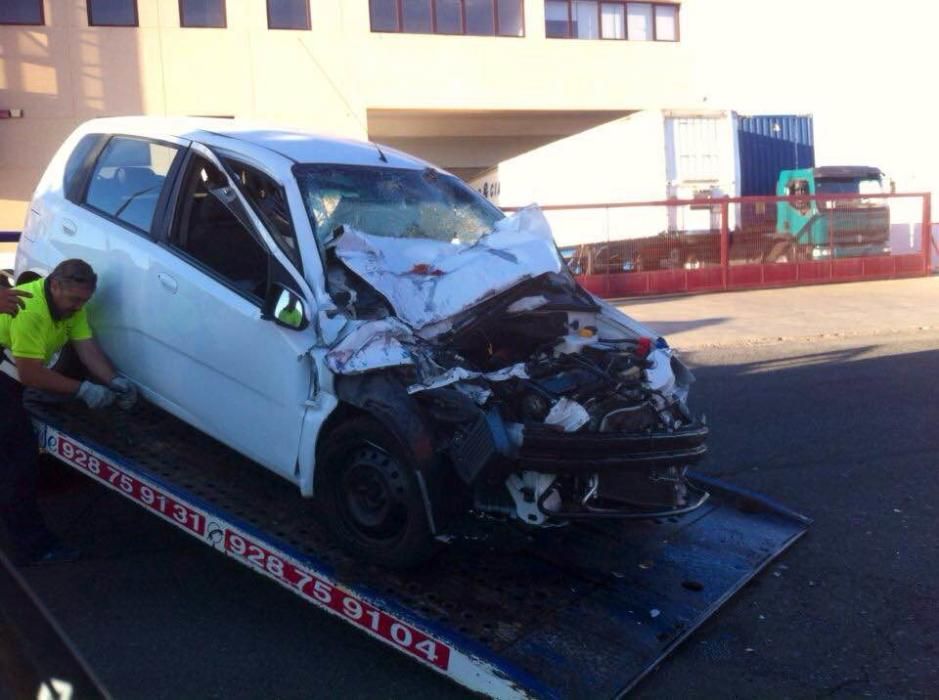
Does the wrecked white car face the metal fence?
no

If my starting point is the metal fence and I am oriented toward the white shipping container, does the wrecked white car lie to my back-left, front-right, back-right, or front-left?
back-left

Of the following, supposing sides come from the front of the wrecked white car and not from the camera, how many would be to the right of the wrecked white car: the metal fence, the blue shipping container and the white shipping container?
0

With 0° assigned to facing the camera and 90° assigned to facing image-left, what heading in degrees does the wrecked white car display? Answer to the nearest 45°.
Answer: approximately 315°

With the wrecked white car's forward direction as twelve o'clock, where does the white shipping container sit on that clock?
The white shipping container is roughly at 8 o'clock from the wrecked white car.

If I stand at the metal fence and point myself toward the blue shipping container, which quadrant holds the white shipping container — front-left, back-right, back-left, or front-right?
front-left

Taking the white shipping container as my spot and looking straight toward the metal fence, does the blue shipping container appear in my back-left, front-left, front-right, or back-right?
back-left

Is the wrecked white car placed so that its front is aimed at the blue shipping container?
no
